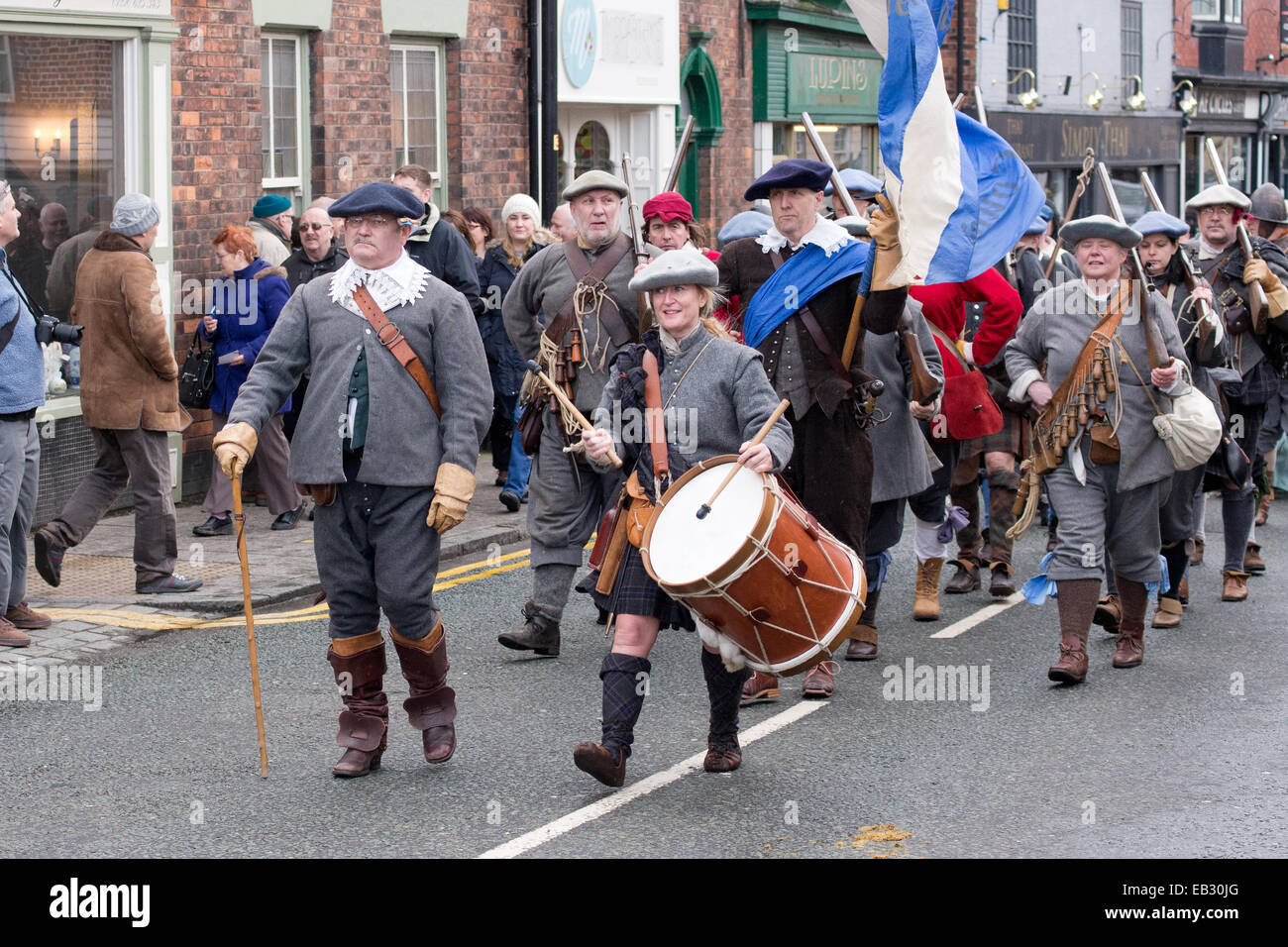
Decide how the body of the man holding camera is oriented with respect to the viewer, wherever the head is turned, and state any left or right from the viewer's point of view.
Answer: facing to the right of the viewer

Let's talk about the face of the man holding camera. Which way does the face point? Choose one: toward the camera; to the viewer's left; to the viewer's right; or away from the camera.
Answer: to the viewer's right

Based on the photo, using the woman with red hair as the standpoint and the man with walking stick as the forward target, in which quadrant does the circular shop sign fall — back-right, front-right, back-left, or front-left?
back-left

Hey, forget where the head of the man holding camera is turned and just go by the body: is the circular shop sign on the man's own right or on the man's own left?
on the man's own left

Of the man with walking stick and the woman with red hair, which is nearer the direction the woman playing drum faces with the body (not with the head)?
the man with walking stick

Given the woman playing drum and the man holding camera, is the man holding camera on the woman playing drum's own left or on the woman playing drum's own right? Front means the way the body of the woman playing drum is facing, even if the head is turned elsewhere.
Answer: on the woman playing drum's own right

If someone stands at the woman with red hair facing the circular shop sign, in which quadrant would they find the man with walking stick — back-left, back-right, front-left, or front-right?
back-right

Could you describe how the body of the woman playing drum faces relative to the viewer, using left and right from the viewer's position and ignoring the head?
facing the viewer and to the left of the viewer

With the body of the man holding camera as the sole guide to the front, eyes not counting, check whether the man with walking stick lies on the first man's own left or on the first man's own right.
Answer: on the first man's own right

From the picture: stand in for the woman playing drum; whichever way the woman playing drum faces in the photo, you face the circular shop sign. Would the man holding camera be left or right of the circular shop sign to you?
left

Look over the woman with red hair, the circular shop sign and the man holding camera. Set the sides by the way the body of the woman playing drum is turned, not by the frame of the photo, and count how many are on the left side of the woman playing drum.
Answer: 0

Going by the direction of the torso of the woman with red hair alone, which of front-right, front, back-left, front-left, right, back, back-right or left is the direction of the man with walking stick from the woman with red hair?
front-left
